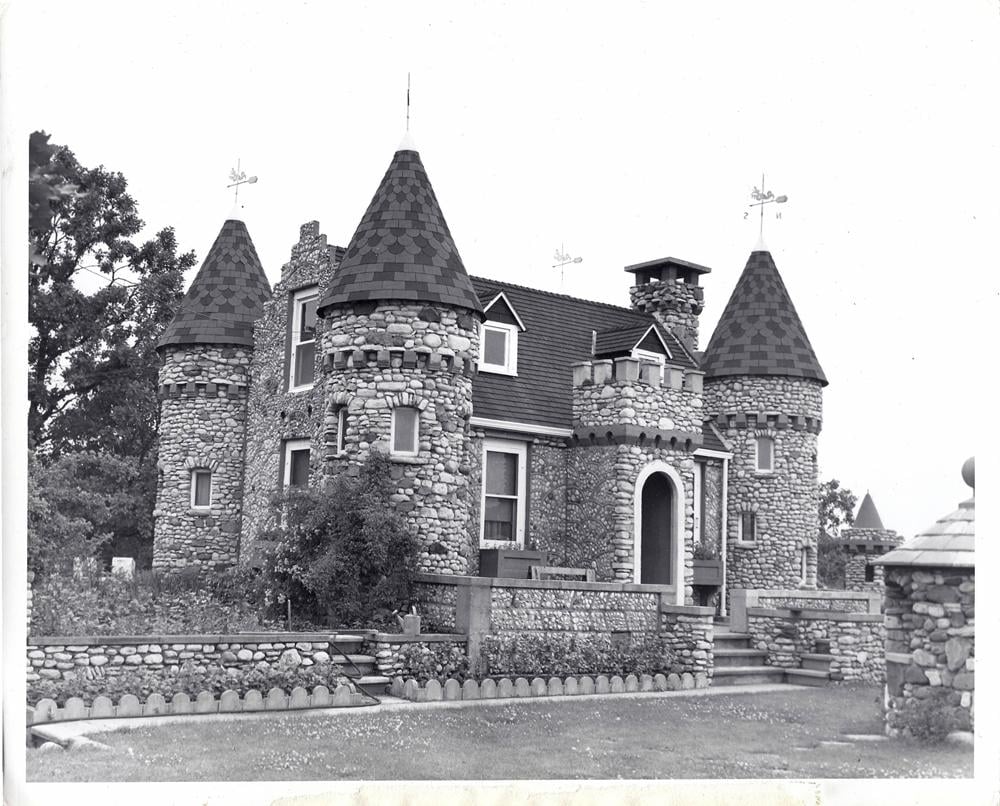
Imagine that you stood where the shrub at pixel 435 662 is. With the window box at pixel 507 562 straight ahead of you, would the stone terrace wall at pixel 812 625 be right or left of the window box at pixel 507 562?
right

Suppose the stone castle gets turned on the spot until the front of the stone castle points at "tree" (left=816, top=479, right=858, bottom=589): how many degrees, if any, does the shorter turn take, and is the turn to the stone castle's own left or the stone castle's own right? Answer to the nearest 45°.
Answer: approximately 90° to the stone castle's own left

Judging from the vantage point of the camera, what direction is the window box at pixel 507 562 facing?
facing the viewer and to the right of the viewer

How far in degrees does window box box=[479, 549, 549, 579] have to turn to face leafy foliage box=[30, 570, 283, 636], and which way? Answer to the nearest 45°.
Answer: approximately 90° to its right

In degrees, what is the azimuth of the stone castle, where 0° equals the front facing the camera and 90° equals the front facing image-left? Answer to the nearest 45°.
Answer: approximately 315°

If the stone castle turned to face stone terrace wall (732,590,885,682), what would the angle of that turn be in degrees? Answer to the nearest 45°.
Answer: approximately 45° to its left

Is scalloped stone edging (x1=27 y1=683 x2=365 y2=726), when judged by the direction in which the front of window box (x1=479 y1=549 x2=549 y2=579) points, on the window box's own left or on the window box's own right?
on the window box's own right

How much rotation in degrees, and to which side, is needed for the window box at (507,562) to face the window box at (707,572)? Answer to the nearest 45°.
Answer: approximately 90° to its left

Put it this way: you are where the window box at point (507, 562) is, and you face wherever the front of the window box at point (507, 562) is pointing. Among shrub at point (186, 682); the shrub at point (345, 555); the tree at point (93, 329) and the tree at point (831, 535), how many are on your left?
1

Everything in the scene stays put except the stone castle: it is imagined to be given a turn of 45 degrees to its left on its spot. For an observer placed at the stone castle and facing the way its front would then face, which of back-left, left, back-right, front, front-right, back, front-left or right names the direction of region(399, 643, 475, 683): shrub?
right

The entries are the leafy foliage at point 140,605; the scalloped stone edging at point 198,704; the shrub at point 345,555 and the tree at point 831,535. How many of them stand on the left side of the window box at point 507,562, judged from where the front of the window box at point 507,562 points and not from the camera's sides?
1

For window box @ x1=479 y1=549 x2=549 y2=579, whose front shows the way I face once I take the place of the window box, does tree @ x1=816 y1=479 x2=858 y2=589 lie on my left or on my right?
on my left

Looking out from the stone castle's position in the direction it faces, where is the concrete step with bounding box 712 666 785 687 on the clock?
The concrete step is roughly at 11 o'clock from the stone castle.
